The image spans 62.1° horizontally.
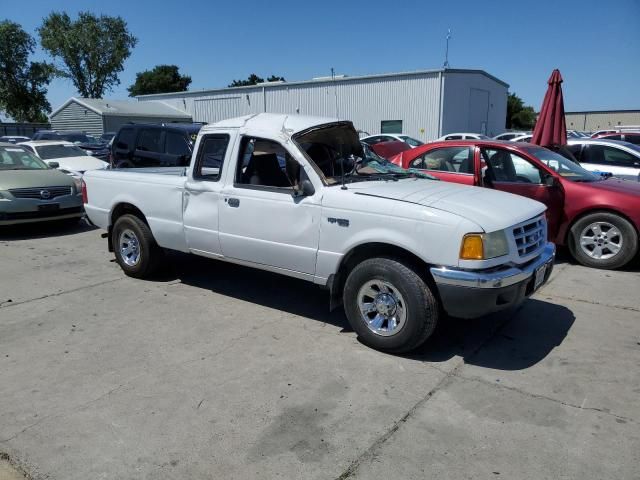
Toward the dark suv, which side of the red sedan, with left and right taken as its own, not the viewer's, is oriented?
back

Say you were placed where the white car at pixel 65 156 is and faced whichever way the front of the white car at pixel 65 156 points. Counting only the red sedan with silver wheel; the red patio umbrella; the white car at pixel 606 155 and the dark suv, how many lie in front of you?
4

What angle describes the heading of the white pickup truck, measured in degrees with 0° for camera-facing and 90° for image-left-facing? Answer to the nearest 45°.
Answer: approximately 315°

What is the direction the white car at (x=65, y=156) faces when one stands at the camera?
facing the viewer and to the right of the viewer

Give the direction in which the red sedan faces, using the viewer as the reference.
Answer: facing to the right of the viewer
